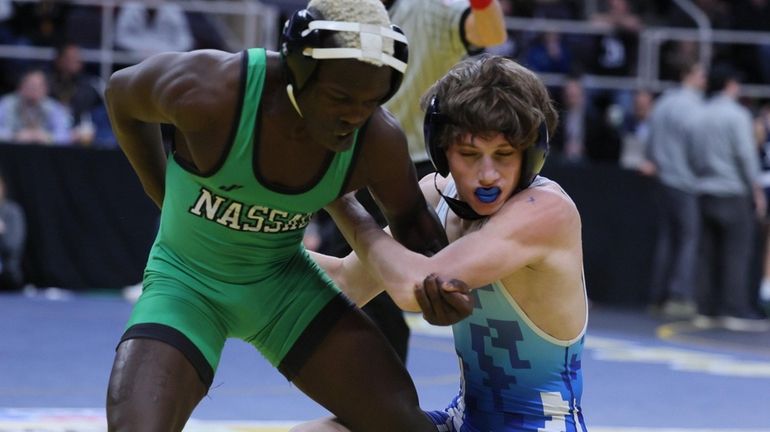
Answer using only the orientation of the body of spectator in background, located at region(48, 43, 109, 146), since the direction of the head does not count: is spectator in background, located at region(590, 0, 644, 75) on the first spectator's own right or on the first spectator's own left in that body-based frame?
on the first spectator's own left

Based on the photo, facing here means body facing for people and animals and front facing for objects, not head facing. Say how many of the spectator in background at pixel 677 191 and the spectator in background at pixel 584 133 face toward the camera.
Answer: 1

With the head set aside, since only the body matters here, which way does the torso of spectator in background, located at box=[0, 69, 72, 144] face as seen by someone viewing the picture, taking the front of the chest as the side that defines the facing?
toward the camera

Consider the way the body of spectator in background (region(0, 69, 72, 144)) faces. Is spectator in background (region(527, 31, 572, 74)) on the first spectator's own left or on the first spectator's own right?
on the first spectator's own left

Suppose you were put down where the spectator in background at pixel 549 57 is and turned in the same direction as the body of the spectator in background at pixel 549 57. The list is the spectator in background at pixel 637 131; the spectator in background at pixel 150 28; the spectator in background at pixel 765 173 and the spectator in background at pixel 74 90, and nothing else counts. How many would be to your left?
2

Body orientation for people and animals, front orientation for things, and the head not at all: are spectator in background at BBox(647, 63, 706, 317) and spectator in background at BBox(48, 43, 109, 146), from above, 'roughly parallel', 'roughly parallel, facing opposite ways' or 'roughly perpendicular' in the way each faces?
roughly perpendicular

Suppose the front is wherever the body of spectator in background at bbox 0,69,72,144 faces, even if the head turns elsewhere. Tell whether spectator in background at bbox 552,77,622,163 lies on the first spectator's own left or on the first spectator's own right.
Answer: on the first spectator's own left

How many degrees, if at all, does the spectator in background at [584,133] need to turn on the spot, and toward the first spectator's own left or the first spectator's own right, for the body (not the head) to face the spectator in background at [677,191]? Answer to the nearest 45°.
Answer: approximately 45° to the first spectator's own left

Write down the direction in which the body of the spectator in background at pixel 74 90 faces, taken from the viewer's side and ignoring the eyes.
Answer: toward the camera

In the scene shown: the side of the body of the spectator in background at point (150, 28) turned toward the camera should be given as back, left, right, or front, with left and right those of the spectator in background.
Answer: front
